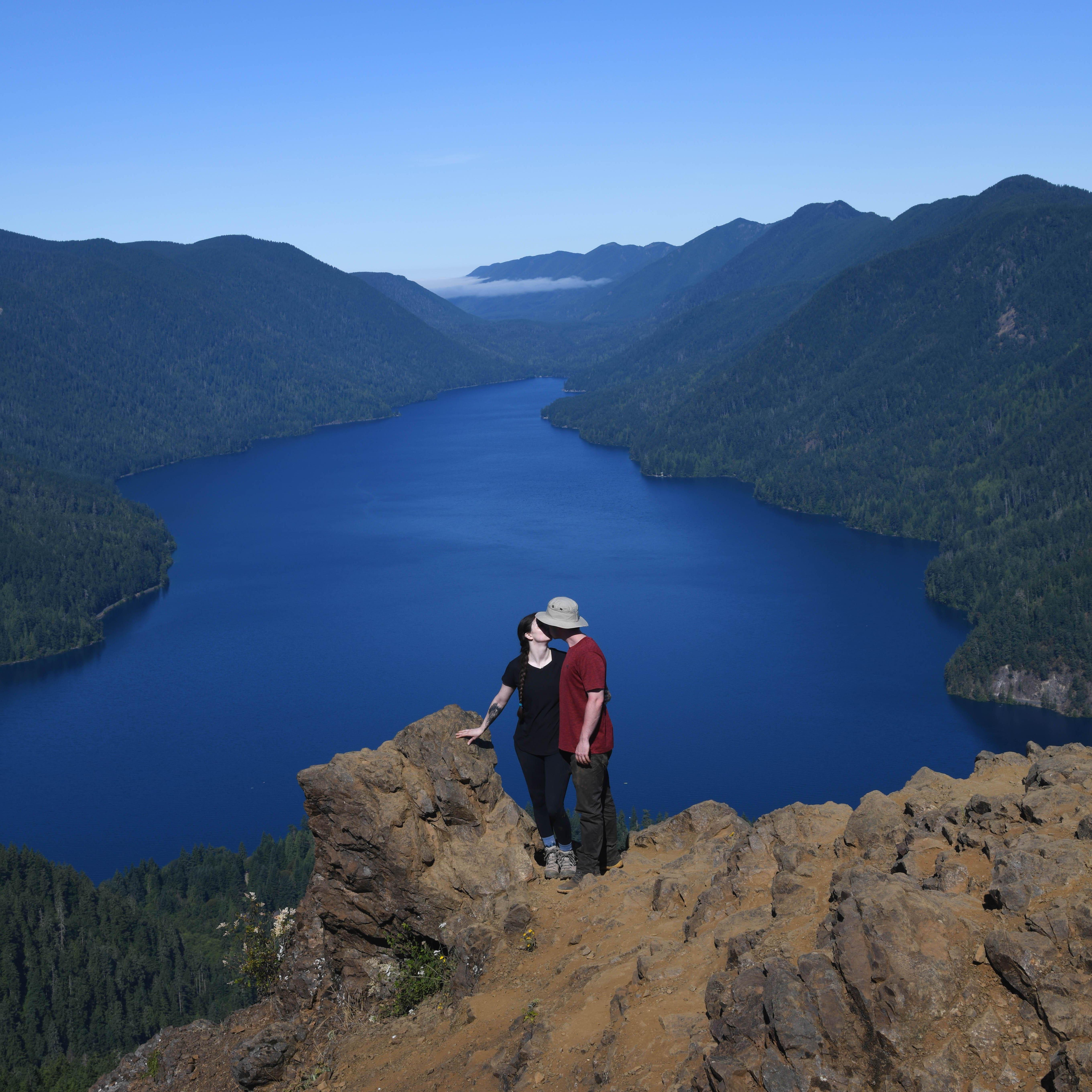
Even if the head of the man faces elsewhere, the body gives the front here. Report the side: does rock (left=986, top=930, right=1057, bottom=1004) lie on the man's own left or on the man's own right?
on the man's own left

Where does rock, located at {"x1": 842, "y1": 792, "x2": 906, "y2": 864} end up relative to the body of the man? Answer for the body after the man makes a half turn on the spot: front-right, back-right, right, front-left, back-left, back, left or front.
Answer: front-right

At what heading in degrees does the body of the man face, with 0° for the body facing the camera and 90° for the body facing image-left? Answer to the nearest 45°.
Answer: approximately 45°

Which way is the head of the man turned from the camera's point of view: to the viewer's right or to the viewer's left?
to the viewer's left

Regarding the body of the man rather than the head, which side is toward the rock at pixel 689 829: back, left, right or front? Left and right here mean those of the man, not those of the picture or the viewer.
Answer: back
